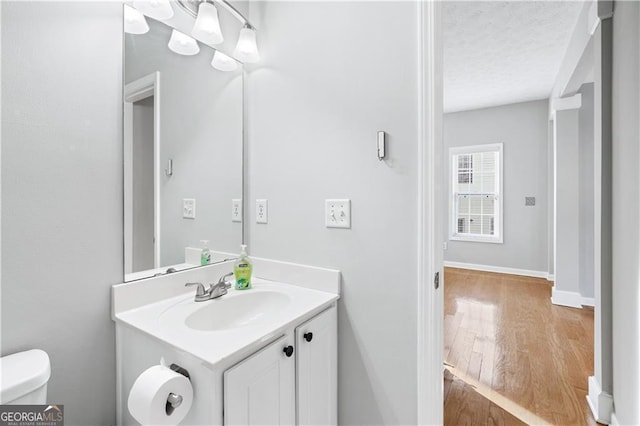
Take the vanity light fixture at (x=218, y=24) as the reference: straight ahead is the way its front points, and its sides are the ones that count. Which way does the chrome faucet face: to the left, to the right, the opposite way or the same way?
the same way

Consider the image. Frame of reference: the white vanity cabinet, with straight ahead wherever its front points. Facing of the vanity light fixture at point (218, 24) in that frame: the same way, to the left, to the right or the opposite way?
the same way

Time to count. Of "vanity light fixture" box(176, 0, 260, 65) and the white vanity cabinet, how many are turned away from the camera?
0

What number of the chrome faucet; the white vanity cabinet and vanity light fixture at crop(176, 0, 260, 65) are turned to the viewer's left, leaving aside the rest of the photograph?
0

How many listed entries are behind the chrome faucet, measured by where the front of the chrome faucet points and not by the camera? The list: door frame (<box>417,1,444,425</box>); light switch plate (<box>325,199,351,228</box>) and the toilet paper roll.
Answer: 0

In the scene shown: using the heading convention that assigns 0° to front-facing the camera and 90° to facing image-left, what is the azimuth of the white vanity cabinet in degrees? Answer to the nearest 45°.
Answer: approximately 315°

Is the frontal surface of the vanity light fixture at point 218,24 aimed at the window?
no

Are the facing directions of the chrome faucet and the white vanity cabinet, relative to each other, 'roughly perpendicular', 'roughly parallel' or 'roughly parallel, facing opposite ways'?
roughly parallel

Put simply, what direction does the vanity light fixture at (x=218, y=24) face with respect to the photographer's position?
facing the viewer and to the right of the viewer

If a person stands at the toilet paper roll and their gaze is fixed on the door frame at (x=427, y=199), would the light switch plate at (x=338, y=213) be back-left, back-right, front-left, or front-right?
front-left
